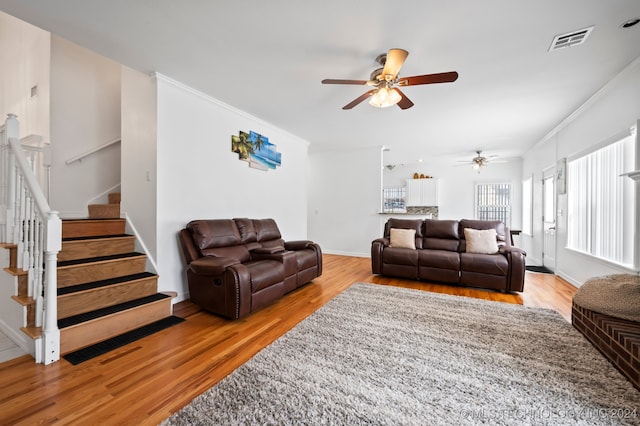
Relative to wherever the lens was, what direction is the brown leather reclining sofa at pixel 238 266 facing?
facing the viewer and to the right of the viewer

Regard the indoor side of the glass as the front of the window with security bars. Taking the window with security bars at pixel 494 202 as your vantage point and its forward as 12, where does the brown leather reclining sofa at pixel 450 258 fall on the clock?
The brown leather reclining sofa is roughly at 12 o'clock from the window with security bars.

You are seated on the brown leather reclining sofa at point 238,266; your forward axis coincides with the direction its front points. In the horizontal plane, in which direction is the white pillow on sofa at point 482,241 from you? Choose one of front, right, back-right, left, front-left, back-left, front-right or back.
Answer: front-left

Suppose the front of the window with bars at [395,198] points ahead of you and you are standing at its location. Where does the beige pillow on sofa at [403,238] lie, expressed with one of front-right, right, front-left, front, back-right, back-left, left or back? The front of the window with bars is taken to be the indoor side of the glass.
front

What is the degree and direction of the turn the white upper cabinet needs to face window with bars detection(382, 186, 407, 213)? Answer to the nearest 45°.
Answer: approximately 90° to its right

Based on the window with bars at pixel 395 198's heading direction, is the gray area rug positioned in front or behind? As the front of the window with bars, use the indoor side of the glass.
in front

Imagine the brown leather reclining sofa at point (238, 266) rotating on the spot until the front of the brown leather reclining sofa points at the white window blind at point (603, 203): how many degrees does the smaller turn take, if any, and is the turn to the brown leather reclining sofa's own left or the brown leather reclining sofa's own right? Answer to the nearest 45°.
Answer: approximately 45° to the brown leather reclining sofa's own left

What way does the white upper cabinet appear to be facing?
toward the camera

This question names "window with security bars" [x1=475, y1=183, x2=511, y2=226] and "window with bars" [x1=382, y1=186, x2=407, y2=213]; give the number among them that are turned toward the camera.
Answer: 2

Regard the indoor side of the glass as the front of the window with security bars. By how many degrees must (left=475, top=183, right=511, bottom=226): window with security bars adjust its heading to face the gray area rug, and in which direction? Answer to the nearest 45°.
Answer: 0° — it already faces it

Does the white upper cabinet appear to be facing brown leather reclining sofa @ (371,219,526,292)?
yes

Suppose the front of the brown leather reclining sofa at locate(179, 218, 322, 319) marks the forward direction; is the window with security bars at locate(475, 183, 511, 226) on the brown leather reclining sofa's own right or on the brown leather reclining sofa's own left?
on the brown leather reclining sofa's own left

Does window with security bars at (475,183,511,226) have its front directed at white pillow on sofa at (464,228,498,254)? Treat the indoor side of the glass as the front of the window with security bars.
yes

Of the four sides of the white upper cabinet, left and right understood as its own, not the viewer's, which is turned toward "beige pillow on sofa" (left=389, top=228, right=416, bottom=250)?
front

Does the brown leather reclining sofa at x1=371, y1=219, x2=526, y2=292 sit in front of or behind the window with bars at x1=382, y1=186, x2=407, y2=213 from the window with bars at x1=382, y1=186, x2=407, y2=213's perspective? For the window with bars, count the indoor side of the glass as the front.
in front

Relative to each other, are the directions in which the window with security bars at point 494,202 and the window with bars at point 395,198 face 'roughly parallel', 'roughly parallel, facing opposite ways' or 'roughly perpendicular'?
roughly parallel

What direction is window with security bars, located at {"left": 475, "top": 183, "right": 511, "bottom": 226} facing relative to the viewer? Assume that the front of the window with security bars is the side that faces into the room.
toward the camera

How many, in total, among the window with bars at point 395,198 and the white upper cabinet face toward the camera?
2
